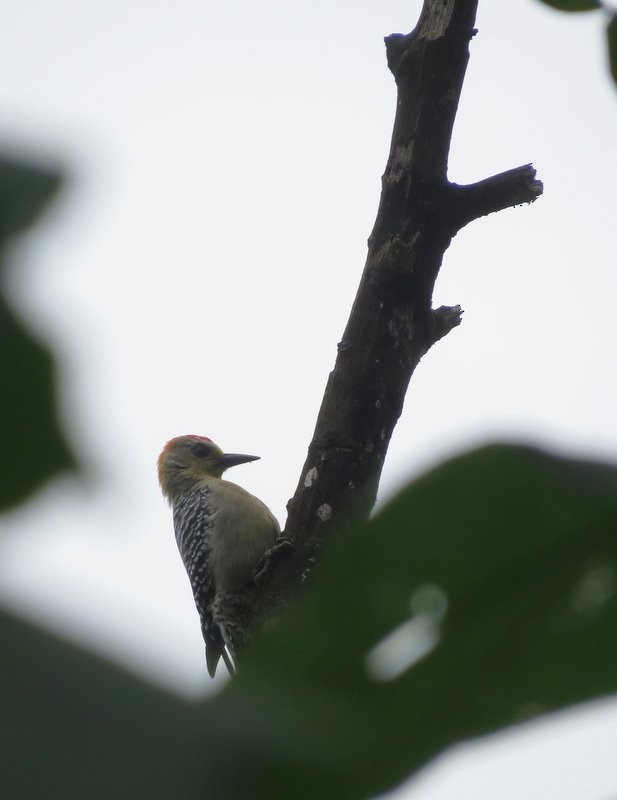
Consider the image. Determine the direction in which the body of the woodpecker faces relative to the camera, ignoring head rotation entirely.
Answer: to the viewer's right
